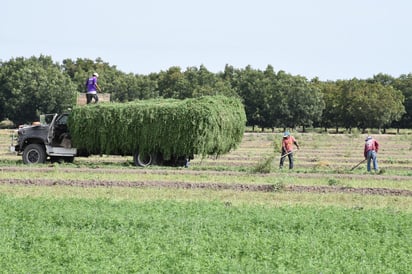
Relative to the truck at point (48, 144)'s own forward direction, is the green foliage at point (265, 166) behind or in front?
behind

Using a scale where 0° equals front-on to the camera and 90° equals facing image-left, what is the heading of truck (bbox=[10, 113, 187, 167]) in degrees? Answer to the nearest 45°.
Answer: approximately 90°
